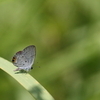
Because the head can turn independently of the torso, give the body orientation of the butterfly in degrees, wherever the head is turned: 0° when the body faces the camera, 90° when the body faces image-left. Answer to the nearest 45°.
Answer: approximately 270°
